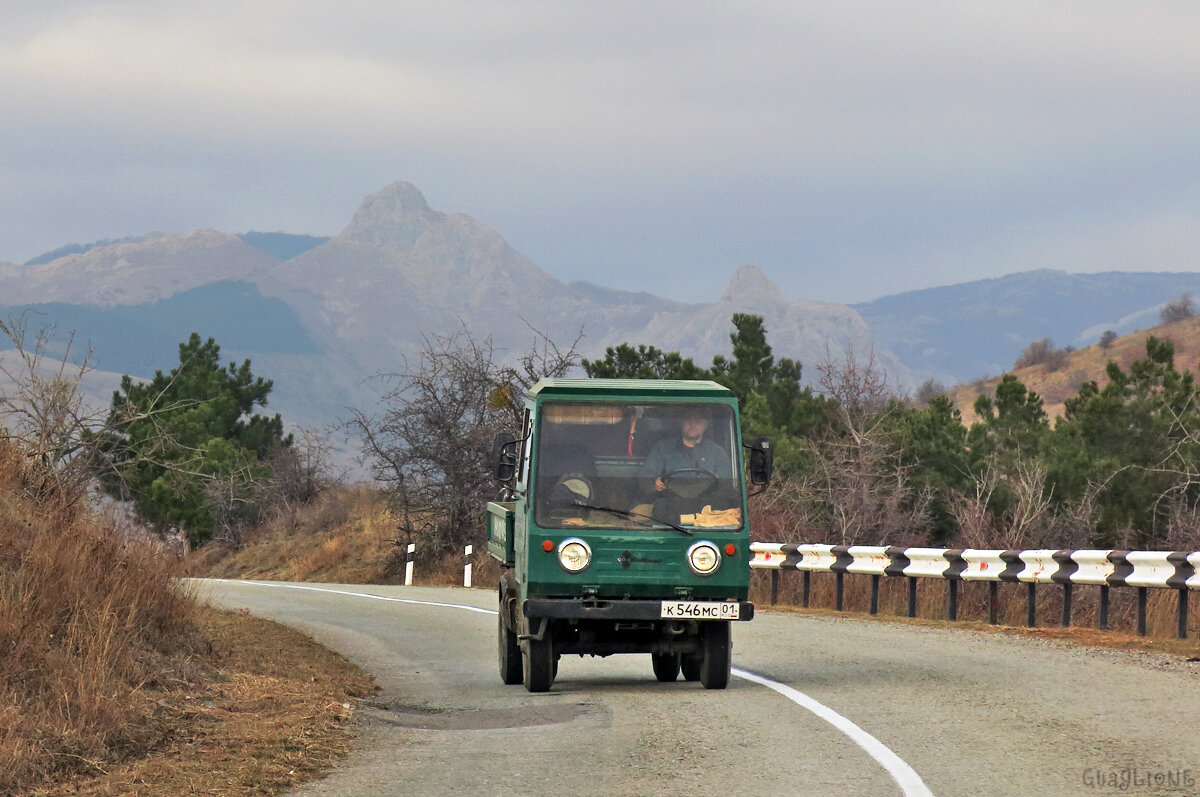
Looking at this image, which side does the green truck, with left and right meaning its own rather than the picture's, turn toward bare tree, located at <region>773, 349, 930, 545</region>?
back

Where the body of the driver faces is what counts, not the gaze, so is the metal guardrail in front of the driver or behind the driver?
behind

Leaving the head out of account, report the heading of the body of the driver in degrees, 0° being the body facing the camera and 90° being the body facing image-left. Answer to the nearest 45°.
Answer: approximately 0°

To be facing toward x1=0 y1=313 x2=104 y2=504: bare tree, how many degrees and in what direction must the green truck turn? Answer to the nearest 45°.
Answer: approximately 90° to its right

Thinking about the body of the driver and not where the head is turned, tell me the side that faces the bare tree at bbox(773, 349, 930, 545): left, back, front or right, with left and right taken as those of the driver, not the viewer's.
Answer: back

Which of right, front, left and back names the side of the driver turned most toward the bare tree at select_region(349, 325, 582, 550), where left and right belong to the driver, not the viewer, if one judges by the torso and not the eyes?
back

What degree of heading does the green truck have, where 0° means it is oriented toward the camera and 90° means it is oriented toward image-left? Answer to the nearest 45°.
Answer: approximately 0°

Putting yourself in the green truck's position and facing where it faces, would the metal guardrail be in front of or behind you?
behind
